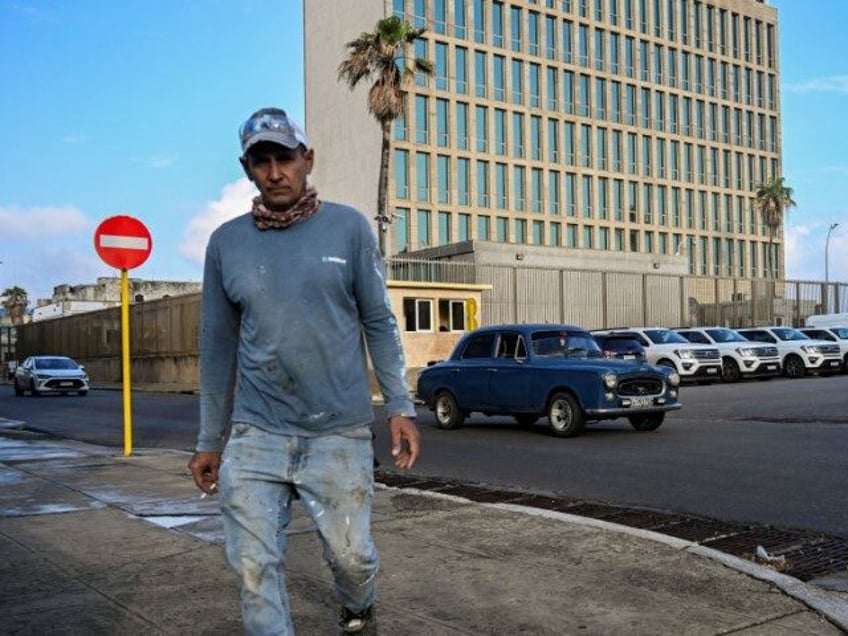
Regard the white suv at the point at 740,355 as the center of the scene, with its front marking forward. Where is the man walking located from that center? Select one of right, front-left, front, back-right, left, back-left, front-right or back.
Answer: front-right

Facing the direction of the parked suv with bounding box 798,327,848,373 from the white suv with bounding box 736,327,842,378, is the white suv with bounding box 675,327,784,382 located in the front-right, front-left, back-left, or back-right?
back-left

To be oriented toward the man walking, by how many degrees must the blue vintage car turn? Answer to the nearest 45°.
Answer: approximately 45° to its right

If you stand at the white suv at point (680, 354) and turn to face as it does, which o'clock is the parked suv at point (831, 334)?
The parked suv is roughly at 9 o'clock from the white suv.

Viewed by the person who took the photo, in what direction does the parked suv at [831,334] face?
facing the viewer and to the right of the viewer

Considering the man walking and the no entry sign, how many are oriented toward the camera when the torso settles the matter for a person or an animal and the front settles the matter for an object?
2

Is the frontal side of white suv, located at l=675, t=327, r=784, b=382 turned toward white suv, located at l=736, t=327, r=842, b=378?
no

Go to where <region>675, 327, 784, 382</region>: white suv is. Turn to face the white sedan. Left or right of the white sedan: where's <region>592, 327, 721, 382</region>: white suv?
left

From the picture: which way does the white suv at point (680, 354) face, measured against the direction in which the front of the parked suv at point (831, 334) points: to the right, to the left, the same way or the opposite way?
the same way

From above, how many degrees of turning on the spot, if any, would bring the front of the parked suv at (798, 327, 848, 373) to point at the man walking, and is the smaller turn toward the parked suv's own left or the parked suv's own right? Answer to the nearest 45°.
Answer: approximately 45° to the parked suv's own right

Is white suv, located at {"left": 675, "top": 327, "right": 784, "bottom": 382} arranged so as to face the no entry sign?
no

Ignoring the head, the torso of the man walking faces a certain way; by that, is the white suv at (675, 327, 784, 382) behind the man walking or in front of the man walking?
behind

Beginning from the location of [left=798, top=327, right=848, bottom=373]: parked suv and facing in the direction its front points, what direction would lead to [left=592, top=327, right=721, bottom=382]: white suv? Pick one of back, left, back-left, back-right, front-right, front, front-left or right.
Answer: right

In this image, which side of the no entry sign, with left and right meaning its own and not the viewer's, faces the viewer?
front

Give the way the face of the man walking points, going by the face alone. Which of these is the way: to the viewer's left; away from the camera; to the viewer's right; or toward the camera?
toward the camera

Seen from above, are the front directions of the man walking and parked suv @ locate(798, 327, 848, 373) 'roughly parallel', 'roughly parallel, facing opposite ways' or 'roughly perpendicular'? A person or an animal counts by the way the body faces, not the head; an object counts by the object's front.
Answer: roughly parallel
